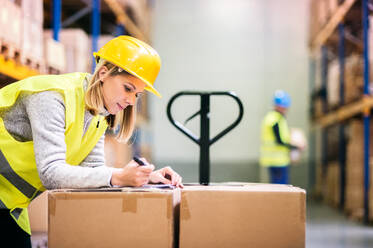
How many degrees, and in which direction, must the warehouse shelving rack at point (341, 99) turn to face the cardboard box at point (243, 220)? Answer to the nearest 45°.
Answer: approximately 90° to its left

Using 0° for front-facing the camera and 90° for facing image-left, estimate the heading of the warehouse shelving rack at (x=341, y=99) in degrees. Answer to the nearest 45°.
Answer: approximately 90°

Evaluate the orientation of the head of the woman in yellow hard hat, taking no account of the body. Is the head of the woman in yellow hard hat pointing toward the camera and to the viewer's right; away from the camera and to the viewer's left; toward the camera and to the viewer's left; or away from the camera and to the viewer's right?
toward the camera and to the viewer's right

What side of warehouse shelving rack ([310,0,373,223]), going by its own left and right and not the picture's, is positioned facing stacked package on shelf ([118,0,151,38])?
front

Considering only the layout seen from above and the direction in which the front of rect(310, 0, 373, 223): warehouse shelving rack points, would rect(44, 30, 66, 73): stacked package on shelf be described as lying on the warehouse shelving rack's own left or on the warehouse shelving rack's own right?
on the warehouse shelving rack's own left

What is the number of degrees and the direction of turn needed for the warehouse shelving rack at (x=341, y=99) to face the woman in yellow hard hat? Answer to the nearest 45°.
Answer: approximately 90° to its left

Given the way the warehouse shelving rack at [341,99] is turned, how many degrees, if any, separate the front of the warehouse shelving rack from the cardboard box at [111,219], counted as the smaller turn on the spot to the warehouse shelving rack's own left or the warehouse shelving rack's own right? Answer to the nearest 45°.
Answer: approximately 90° to the warehouse shelving rack's own left

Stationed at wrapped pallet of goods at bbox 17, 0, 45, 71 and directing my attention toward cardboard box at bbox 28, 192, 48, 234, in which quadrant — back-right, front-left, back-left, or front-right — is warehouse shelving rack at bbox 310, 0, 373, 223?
back-left

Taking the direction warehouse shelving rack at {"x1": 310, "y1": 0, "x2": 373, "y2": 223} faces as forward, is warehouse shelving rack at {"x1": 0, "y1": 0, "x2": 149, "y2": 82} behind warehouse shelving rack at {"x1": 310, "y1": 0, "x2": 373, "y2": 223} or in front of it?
in front

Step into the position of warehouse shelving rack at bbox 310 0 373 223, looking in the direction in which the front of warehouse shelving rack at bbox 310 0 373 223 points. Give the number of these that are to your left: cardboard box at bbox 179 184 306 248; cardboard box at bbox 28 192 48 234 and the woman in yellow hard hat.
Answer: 3

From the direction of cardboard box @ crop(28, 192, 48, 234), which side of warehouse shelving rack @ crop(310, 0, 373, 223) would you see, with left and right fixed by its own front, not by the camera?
left

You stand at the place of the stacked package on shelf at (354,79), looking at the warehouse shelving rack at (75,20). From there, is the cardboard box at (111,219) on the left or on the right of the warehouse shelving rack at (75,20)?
left
